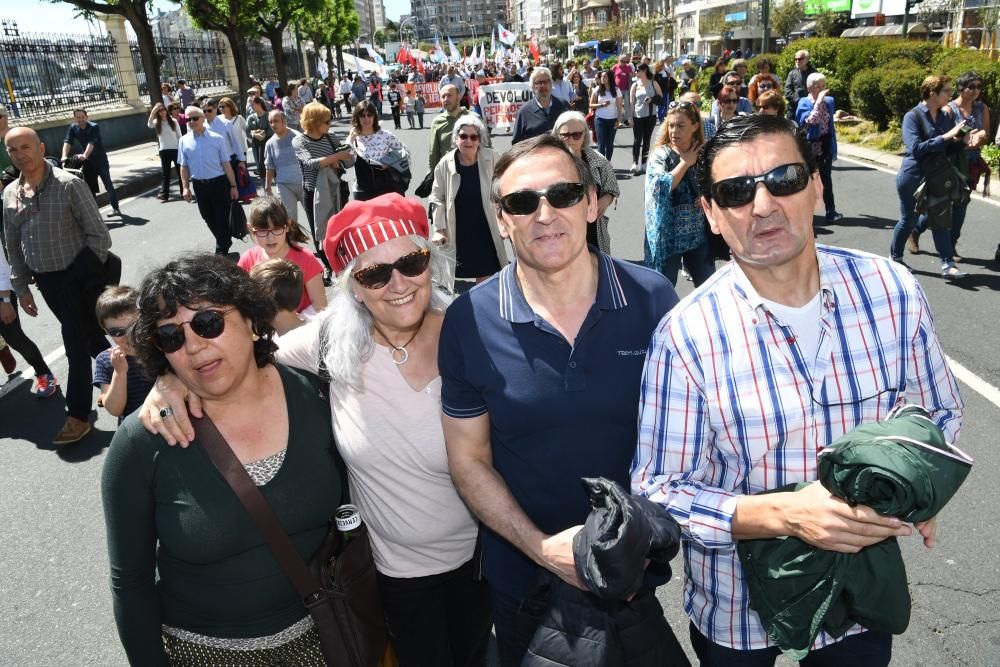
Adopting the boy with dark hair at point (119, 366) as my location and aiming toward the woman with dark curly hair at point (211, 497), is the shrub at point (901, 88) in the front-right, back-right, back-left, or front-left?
back-left

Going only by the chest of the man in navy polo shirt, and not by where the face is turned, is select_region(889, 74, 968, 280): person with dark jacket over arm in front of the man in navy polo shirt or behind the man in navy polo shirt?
behind

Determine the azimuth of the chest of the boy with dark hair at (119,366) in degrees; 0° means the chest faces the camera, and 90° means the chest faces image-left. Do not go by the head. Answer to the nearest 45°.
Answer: approximately 0°

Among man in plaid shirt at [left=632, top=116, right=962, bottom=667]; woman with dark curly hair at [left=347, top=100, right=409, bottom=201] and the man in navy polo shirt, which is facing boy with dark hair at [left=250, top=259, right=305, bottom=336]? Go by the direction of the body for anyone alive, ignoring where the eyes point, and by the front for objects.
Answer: the woman with dark curly hair

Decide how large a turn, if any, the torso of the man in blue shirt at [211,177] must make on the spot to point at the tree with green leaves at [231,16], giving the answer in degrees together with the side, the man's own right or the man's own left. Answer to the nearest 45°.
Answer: approximately 180°

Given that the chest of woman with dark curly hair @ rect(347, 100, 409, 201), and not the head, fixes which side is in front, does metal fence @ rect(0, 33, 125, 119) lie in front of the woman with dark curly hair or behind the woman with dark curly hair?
behind

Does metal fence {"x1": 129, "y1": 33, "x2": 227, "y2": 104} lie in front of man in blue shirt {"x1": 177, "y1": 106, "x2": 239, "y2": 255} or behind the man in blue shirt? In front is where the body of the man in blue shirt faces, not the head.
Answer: behind

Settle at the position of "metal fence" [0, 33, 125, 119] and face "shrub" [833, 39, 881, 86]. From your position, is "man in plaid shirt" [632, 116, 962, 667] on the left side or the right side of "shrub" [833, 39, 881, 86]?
right

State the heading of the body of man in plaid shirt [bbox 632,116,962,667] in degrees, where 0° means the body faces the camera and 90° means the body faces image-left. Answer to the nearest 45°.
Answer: approximately 0°

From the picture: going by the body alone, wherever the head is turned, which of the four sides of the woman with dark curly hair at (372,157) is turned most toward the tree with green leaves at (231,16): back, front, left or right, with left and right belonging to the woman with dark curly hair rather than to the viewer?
back
